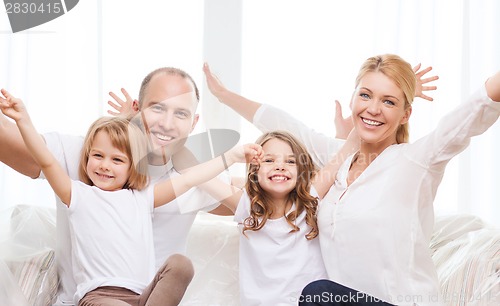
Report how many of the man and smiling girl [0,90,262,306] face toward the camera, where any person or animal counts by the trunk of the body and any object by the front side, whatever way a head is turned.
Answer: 2

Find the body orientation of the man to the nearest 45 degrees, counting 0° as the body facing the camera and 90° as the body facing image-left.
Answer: approximately 0°
